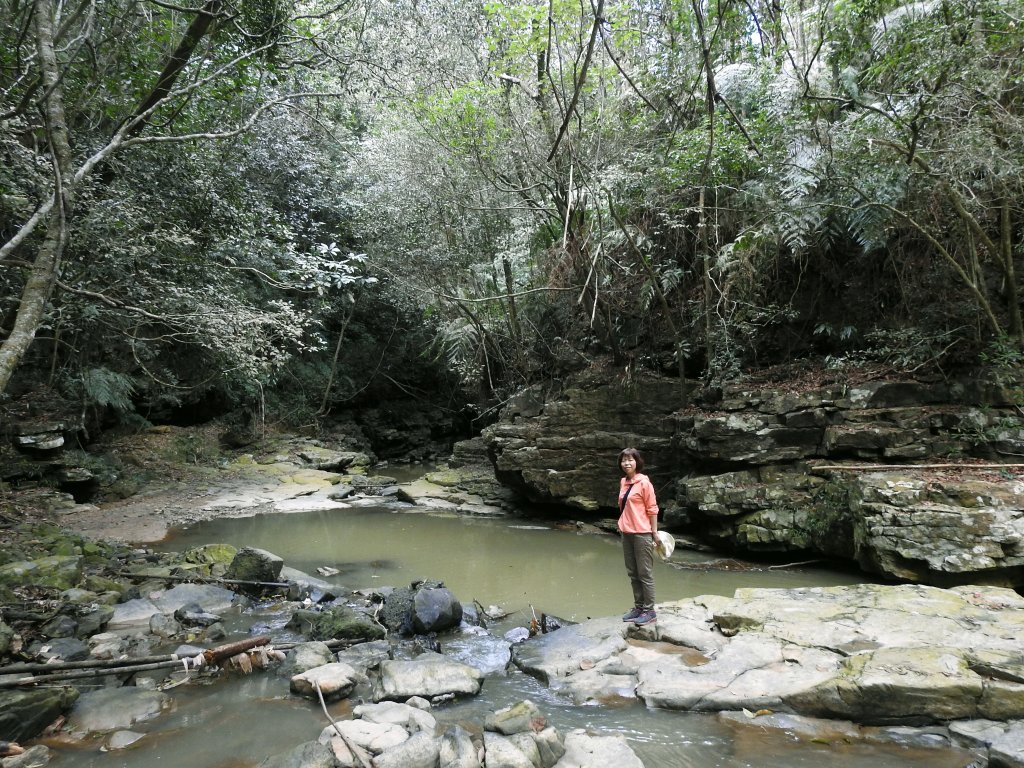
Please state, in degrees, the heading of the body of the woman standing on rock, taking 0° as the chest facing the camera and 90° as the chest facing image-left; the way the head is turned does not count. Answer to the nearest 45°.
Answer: approximately 45°

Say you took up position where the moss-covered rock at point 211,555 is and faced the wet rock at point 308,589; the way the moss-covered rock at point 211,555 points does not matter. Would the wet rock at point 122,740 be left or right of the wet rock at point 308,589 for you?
right

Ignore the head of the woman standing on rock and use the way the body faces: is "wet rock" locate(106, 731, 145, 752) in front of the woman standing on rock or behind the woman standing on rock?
in front

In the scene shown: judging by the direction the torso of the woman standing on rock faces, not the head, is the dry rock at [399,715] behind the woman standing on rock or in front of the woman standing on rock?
in front

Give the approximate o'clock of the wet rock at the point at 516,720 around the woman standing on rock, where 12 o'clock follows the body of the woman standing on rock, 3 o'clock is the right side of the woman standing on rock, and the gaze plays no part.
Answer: The wet rock is roughly at 11 o'clock from the woman standing on rock.

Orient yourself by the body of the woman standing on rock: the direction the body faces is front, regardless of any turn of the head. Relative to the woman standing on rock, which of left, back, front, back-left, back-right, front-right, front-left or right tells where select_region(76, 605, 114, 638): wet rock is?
front-right

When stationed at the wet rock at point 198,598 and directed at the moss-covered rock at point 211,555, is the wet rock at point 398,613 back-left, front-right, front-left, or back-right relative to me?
back-right

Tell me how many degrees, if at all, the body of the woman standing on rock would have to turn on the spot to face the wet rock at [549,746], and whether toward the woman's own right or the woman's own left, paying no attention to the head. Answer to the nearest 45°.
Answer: approximately 45° to the woman's own left

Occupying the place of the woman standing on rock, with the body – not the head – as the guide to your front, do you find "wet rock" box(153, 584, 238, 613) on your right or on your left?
on your right

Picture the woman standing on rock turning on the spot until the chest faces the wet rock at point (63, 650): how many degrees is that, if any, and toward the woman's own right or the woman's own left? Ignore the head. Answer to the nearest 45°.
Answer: approximately 45° to the woman's own right

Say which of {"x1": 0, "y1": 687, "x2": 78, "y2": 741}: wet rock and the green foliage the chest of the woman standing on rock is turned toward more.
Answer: the wet rock

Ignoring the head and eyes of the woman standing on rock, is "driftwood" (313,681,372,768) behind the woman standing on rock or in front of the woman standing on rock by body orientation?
in front
